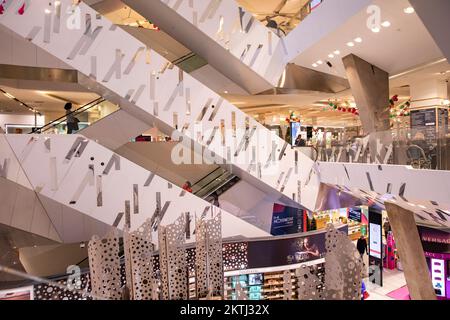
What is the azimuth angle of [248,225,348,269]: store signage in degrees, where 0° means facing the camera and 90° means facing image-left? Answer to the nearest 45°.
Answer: approximately 0°

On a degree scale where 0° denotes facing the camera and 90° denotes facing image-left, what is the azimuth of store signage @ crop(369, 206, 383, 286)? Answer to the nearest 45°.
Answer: approximately 45°

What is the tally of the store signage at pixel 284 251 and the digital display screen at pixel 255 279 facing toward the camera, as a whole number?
2

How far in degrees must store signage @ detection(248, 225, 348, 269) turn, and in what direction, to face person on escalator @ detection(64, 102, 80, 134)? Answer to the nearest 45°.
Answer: approximately 90° to its right

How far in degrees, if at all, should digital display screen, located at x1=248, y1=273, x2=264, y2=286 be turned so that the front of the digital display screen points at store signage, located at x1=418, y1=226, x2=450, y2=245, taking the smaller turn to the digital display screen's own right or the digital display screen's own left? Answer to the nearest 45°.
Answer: approximately 135° to the digital display screen's own left

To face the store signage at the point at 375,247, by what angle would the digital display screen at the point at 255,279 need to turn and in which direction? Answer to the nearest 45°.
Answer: approximately 135° to its left
